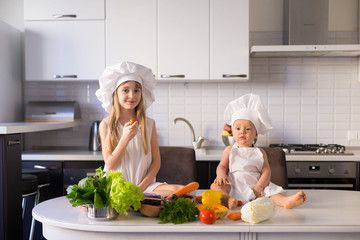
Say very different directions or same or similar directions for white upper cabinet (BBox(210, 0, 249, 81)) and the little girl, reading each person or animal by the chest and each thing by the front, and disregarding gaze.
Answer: same or similar directions

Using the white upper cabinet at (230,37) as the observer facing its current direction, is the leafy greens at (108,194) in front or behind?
in front

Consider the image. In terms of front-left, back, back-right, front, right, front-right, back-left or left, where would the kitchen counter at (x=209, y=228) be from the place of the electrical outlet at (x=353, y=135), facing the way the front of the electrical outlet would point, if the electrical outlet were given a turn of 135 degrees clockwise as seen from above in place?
back-left

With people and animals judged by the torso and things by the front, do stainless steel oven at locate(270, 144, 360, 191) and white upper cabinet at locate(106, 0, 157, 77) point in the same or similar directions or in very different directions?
same or similar directions

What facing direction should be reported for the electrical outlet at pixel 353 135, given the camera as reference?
facing the viewer

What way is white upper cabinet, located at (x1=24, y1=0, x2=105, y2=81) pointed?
toward the camera

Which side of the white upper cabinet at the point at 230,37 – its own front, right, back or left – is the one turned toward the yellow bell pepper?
front

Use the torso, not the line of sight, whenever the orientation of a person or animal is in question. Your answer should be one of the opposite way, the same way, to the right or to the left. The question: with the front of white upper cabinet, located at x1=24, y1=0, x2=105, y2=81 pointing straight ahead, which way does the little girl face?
the same way

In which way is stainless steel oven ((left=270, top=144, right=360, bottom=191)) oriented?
toward the camera

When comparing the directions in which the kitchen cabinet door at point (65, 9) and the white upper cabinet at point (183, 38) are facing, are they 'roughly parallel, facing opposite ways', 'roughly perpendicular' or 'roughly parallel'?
roughly parallel

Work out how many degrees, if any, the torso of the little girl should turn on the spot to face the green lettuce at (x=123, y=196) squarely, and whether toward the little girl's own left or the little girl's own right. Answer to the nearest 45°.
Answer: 0° — they already face it

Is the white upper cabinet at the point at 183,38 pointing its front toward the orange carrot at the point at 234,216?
yes

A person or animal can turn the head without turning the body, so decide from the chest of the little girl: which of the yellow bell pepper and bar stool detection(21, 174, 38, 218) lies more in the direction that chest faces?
the yellow bell pepper

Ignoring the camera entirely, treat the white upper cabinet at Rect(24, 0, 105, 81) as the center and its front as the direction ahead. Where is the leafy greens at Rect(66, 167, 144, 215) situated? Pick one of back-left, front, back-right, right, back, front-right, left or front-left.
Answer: front

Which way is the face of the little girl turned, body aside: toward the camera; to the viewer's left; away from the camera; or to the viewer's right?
toward the camera

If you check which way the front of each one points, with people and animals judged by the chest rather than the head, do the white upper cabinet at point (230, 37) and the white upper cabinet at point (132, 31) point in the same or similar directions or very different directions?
same or similar directions

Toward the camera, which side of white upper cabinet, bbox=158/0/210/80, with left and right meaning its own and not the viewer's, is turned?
front
